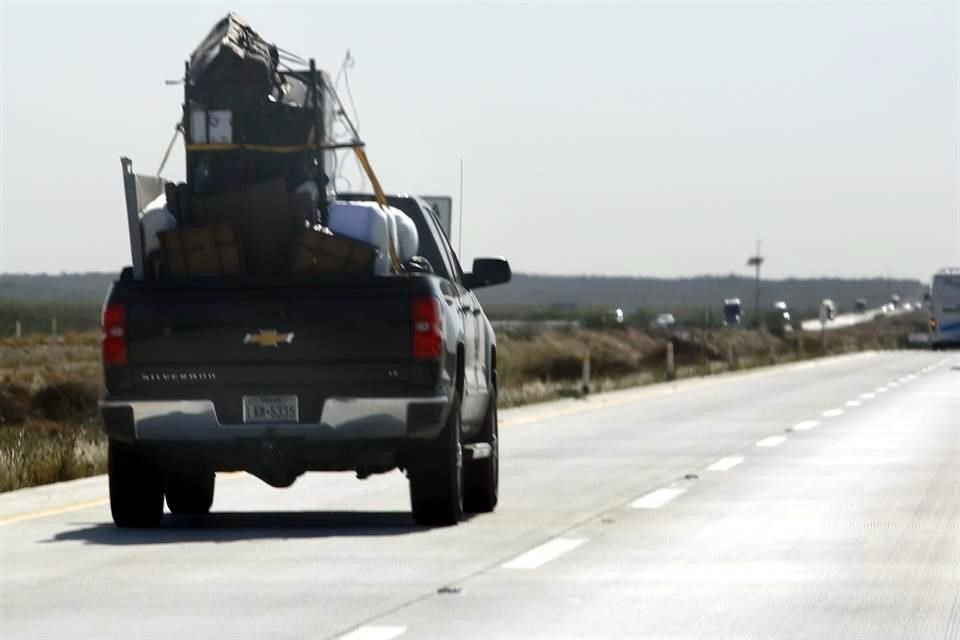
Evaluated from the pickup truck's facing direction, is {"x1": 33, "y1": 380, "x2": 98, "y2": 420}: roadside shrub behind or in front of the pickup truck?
in front

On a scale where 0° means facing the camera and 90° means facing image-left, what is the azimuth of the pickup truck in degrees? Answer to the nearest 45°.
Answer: approximately 180°

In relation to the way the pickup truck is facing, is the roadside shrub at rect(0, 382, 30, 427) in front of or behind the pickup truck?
in front
